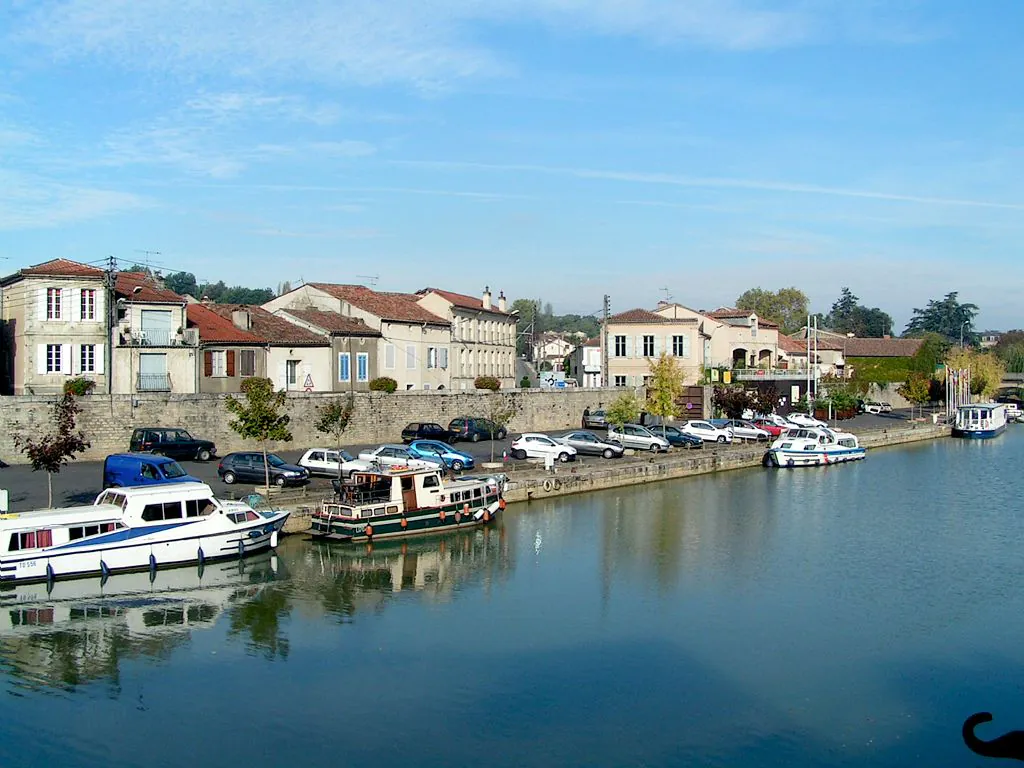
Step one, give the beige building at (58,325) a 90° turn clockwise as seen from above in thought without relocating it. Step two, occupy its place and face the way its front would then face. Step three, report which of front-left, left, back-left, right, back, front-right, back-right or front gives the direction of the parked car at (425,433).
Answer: back

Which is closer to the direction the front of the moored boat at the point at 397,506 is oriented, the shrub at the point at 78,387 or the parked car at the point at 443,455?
the parked car

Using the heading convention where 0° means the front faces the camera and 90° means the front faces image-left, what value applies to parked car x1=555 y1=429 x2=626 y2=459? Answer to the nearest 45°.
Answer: approximately 315°

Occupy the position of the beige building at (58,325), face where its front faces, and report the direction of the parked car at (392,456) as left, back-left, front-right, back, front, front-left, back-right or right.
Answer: front-left

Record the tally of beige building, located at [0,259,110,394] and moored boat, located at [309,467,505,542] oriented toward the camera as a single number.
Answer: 1
